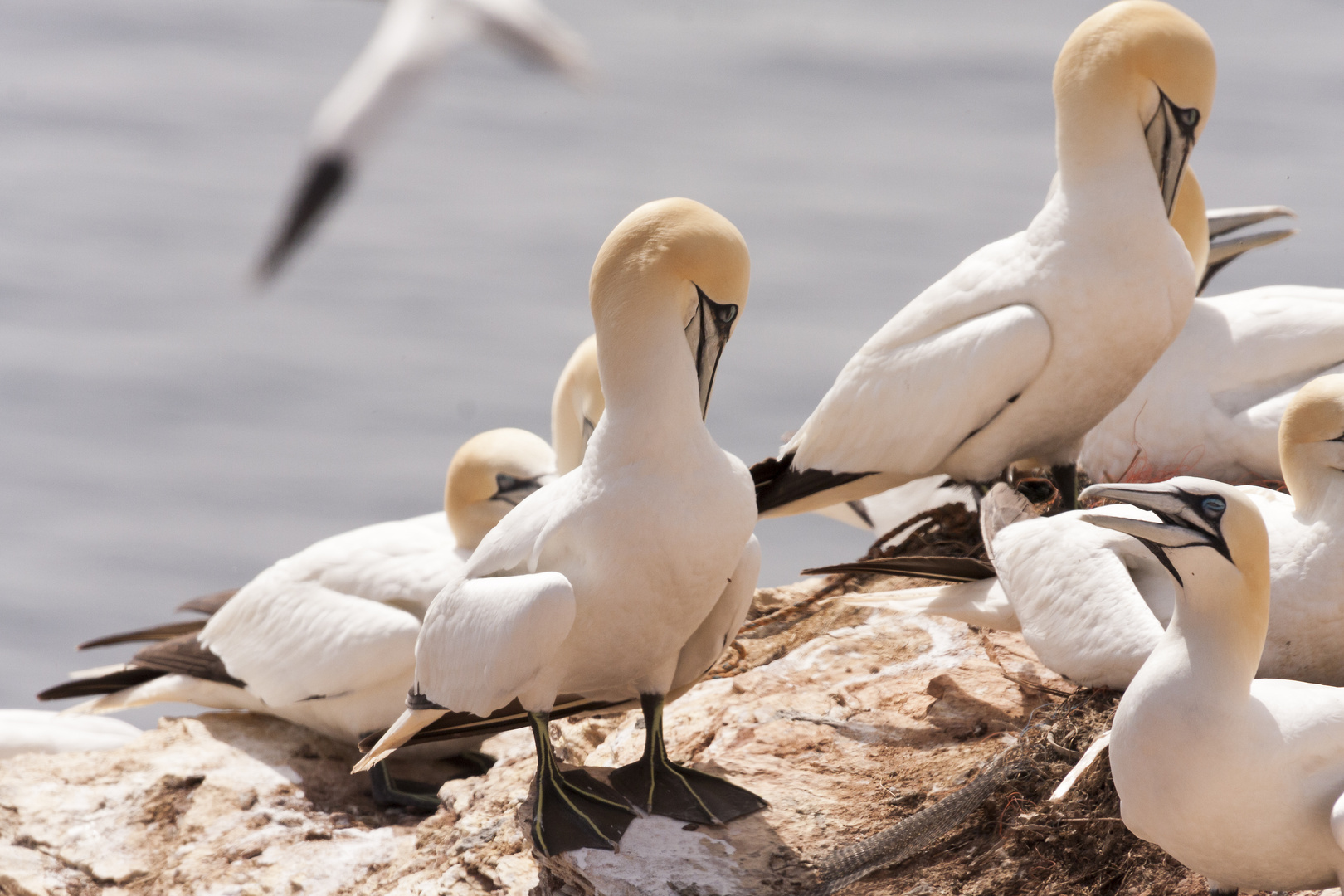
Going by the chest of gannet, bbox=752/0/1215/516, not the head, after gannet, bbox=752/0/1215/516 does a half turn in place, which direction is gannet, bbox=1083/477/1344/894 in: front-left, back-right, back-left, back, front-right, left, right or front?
left

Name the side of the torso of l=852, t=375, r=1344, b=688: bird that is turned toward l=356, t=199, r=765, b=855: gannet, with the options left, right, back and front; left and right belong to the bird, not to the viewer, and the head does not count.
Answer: back

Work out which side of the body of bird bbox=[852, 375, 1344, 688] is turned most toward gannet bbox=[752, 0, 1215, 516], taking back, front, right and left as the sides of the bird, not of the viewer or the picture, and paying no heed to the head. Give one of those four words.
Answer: left

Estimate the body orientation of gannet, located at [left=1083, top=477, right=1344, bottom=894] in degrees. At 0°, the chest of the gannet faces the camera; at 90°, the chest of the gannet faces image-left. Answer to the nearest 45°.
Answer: approximately 90°

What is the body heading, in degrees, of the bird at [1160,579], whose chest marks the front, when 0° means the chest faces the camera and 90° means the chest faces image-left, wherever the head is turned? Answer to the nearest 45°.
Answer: approximately 270°

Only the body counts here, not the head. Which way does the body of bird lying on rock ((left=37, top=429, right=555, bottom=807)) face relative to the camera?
to the viewer's right

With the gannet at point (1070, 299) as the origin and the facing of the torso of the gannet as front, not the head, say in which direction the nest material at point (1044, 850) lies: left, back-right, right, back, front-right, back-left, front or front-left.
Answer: right

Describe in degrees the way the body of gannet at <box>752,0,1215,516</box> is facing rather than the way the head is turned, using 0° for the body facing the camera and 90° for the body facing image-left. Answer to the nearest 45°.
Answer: approximately 270°
